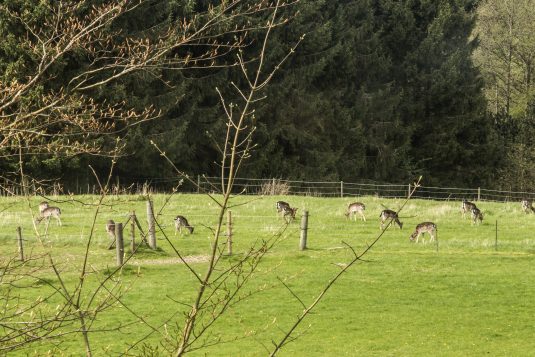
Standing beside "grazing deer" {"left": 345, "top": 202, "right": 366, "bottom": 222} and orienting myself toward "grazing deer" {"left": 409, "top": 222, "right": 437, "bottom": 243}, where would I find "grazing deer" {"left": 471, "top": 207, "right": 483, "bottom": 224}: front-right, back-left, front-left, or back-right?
front-left

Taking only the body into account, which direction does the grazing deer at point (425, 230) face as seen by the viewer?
to the viewer's left

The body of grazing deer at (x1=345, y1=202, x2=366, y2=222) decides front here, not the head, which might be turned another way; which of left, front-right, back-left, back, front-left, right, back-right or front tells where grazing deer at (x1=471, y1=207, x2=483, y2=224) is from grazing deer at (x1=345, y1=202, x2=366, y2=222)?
back

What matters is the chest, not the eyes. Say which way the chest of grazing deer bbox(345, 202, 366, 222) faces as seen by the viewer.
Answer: to the viewer's left

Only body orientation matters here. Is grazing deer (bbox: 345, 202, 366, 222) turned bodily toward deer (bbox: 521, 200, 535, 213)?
no

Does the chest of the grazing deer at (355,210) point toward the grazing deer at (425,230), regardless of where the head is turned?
no

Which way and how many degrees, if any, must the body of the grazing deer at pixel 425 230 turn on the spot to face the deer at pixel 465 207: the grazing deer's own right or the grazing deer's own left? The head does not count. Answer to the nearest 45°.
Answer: approximately 90° to the grazing deer's own right

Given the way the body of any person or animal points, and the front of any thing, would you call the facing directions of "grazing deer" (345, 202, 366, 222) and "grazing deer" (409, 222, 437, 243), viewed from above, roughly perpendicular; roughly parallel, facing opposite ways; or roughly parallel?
roughly parallel

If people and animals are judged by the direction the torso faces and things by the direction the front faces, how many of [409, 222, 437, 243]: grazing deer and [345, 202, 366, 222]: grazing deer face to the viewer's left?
2

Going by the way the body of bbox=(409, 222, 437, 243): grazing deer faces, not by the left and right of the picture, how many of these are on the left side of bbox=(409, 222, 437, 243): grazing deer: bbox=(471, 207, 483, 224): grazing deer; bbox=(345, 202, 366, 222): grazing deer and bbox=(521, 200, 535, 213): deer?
0

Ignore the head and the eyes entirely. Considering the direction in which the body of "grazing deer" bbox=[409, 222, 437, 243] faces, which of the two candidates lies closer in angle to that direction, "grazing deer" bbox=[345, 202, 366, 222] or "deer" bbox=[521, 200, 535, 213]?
the grazing deer

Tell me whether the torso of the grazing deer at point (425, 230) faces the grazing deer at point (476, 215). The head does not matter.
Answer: no
